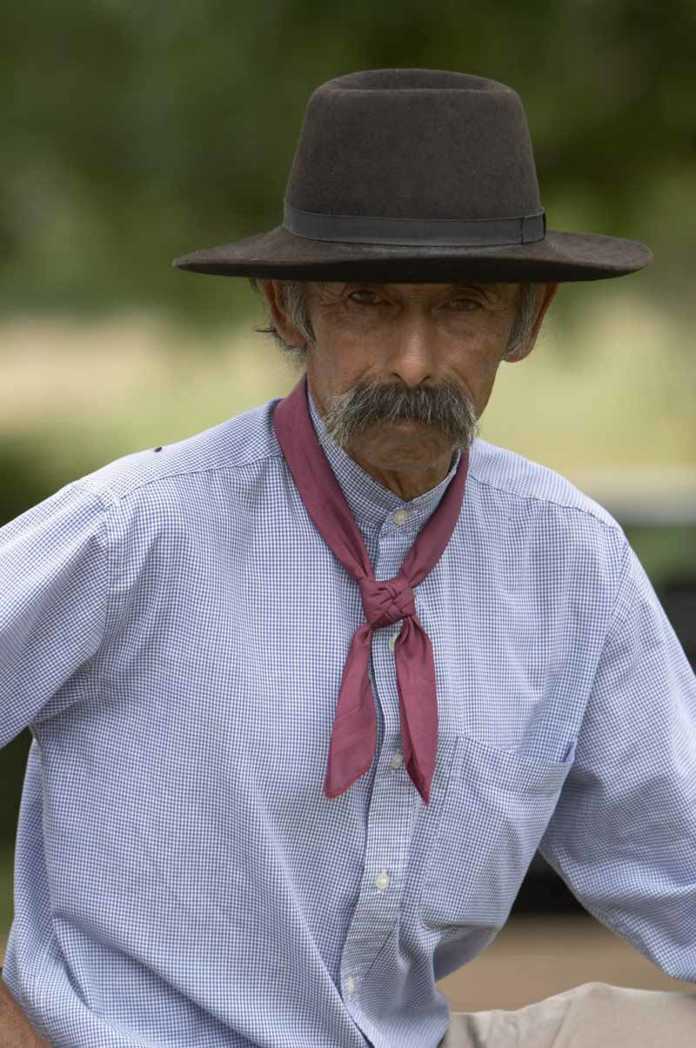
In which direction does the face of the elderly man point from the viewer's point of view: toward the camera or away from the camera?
toward the camera

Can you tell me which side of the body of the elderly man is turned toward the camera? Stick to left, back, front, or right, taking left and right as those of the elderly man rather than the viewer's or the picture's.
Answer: front
